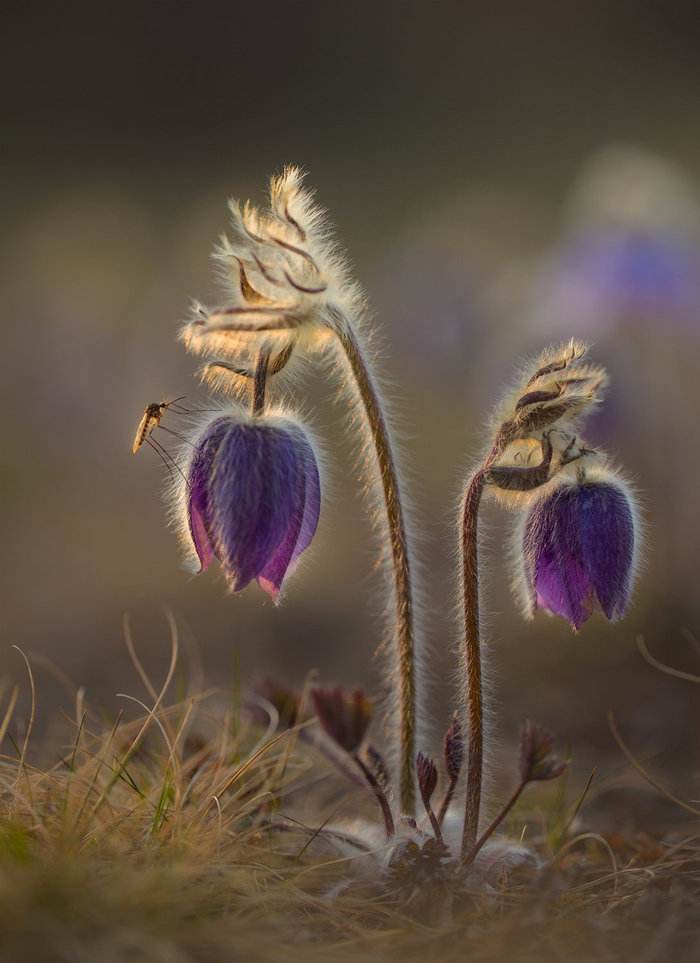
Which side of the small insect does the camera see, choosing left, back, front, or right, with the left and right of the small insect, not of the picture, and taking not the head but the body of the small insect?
right

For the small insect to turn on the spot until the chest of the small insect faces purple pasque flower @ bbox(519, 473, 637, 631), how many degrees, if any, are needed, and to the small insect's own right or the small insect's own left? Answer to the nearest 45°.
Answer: approximately 45° to the small insect's own right

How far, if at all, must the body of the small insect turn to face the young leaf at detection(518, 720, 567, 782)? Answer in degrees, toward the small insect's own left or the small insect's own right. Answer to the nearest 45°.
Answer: approximately 45° to the small insect's own right
